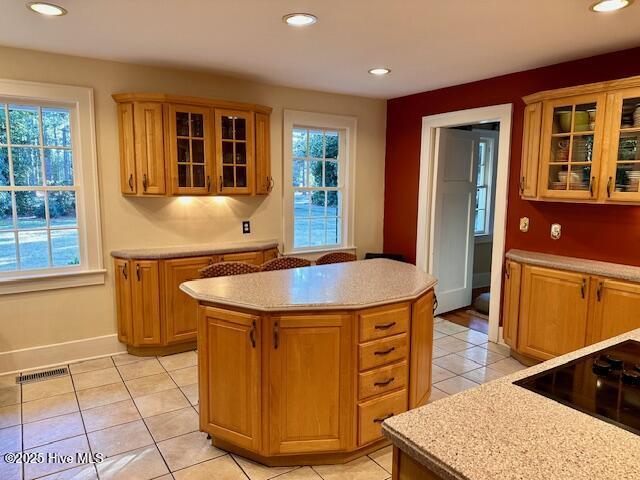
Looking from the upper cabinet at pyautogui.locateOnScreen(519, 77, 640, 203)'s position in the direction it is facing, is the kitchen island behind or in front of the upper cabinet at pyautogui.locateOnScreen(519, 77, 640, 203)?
in front

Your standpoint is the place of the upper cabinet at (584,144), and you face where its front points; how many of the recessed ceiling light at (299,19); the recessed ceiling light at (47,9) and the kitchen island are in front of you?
3

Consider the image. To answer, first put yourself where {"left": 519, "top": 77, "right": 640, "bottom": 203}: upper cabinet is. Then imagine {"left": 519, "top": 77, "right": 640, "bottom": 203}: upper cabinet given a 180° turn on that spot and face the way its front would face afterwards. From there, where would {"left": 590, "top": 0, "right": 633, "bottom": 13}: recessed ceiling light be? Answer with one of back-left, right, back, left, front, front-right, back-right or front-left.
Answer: back-right

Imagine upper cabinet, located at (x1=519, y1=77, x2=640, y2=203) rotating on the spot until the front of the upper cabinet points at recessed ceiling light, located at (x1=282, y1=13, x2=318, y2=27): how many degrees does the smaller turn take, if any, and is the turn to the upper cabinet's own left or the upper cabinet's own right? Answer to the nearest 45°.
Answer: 0° — it already faces it

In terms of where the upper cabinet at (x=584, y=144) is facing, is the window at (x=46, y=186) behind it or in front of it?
in front

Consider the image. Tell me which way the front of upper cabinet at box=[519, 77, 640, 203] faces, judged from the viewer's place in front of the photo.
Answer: facing the viewer and to the left of the viewer

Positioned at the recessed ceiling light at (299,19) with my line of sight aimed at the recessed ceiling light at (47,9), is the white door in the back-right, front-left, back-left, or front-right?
back-right

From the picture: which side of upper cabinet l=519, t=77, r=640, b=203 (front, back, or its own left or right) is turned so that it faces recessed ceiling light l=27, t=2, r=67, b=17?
front

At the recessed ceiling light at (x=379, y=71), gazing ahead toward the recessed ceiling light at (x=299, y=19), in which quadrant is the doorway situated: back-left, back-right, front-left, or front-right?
back-left

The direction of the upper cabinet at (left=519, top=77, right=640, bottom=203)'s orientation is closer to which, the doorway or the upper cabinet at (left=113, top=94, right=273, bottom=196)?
the upper cabinet

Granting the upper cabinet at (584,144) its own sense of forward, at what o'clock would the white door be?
The white door is roughly at 3 o'clock from the upper cabinet.

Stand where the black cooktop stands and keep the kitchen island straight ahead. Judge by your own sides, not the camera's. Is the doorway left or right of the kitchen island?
right
